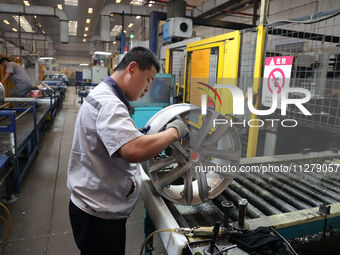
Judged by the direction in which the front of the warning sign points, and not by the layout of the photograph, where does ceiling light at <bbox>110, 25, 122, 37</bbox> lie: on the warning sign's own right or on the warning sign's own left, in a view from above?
on the warning sign's own right

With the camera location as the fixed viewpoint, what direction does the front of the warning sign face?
facing the viewer and to the left of the viewer

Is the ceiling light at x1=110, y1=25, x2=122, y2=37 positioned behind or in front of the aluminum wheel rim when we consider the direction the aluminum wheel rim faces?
behind

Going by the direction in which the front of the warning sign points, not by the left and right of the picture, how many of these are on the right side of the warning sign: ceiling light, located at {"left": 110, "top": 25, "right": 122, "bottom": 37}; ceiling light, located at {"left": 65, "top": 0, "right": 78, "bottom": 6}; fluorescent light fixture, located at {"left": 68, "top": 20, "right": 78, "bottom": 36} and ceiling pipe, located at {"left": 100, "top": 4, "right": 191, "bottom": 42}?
4

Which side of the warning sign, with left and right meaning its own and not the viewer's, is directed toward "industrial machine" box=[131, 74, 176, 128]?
right

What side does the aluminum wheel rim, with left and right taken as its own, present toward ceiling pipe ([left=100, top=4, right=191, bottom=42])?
back

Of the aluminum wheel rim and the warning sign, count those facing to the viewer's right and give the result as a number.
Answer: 0

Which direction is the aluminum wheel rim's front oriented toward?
toward the camera

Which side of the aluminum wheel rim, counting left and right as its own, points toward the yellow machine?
back

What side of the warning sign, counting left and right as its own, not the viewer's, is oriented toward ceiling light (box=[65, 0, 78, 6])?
right

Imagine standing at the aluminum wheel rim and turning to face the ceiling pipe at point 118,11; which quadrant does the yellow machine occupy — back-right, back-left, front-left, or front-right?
front-right
